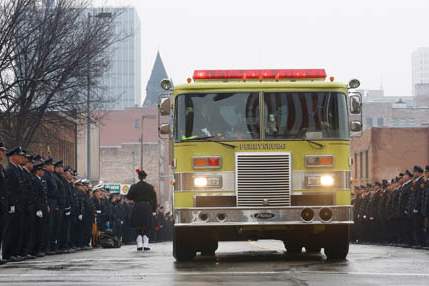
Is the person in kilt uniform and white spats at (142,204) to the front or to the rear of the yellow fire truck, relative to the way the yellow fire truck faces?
to the rear

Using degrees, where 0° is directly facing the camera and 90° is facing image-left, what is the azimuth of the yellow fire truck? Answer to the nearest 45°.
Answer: approximately 0°

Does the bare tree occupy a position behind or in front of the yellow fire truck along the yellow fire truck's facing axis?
behind
